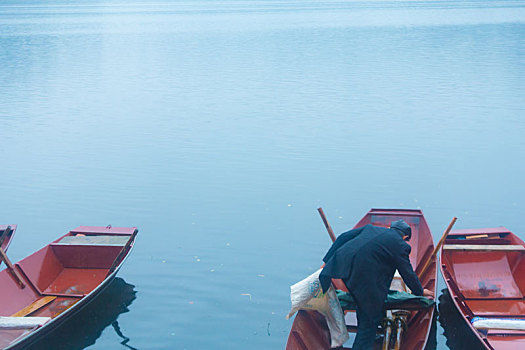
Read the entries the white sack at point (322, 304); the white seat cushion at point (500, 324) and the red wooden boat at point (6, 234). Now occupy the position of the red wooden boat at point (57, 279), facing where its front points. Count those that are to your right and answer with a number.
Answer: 2

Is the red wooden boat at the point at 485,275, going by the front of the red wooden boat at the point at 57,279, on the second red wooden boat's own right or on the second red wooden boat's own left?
on the second red wooden boat's own right

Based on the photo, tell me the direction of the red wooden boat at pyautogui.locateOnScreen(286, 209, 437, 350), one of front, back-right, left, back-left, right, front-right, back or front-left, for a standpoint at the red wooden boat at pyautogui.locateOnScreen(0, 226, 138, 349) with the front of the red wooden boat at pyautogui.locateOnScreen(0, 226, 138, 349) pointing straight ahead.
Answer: right

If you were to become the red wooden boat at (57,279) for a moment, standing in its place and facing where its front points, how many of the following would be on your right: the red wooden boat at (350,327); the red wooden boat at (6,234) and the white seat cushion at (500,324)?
2

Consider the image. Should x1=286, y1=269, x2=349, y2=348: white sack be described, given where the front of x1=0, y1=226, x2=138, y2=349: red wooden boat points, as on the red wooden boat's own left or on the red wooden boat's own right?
on the red wooden boat's own right

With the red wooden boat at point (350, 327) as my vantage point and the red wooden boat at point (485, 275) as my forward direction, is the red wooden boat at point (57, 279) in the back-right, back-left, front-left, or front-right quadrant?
back-left

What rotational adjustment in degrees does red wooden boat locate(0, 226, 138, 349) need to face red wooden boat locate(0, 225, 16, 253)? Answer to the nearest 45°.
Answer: approximately 90° to its left
